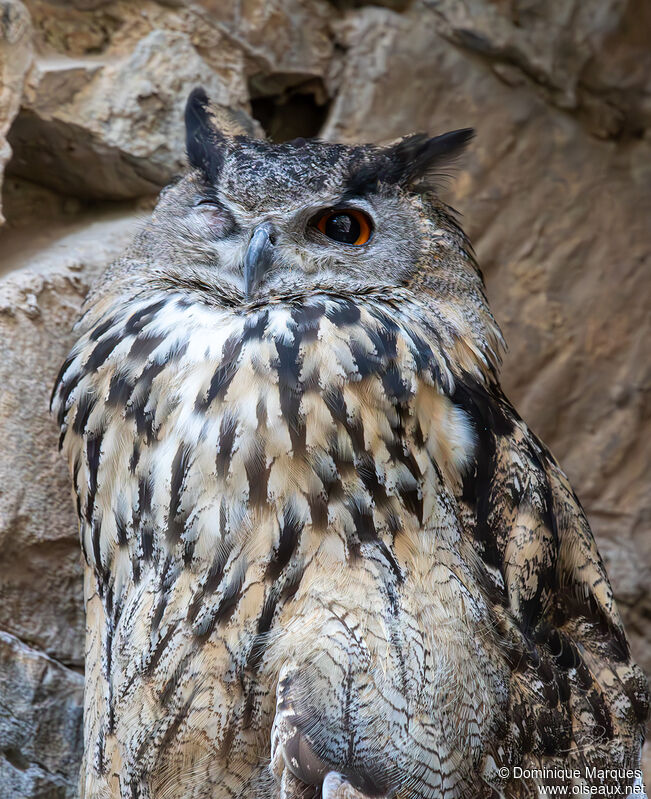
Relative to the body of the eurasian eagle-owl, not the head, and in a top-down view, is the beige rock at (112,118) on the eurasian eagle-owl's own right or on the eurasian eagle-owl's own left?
on the eurasian eagle-owl's own right

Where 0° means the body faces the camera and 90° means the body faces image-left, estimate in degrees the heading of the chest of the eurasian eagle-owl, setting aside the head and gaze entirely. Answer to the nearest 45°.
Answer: approximately 45°
